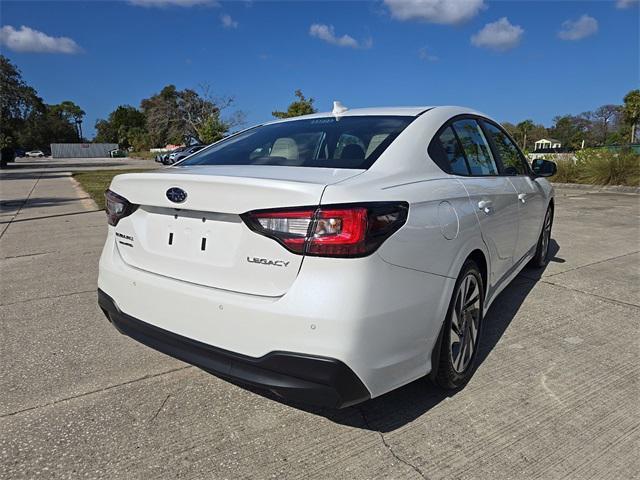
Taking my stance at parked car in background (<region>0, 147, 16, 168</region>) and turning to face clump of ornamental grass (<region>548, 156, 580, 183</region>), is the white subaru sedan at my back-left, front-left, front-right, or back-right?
front-right

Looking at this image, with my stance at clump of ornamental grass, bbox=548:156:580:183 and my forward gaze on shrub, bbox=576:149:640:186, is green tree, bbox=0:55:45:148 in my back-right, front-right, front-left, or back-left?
back-right

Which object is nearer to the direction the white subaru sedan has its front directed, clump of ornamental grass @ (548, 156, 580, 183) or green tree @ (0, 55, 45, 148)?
the clump of ornamental grass

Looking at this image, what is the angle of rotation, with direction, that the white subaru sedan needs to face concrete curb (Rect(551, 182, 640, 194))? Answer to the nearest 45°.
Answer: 0° — it already faces it

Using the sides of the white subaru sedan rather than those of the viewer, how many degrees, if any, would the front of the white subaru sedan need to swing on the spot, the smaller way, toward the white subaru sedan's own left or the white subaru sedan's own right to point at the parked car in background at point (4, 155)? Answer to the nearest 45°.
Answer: approximately 90° to the white subaru sedan's own left

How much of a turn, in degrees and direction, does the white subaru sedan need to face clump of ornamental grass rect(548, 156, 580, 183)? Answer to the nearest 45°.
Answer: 0° — it already faces it

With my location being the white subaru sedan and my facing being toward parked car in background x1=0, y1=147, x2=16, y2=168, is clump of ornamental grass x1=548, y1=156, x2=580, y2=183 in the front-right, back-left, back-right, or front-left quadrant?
front-right

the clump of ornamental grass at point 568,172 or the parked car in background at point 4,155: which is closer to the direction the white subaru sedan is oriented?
the clump of ornamental grass

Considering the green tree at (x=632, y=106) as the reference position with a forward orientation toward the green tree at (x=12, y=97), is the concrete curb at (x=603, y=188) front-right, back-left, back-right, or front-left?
front-left

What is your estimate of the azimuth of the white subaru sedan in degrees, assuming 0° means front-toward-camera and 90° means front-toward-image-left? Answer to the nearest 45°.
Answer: approximately 225°

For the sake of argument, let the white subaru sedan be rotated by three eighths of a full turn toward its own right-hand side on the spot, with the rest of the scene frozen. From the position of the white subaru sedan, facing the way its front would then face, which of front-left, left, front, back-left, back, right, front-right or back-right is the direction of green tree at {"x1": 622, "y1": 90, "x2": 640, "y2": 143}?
back-left

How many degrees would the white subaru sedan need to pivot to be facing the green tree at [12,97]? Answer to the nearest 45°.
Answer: approximately 90° to its left

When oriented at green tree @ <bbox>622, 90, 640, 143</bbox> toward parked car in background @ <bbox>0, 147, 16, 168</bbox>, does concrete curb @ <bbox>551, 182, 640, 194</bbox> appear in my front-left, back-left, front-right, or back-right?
front-left

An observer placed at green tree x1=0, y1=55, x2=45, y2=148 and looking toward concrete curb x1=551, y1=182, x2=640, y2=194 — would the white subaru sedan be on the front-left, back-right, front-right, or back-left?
front-right

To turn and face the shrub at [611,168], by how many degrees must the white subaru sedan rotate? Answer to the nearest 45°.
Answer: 0° — it already faces it
